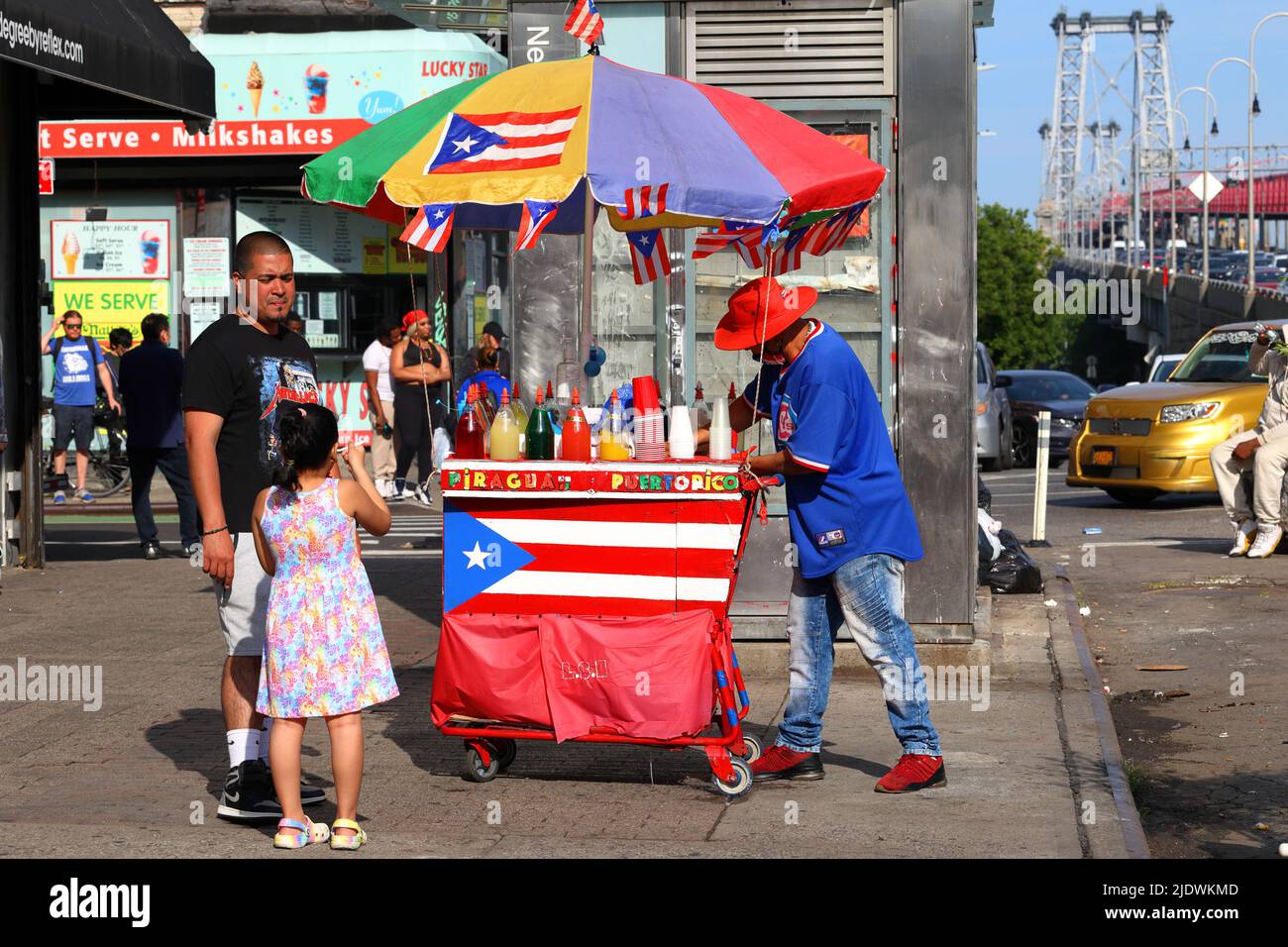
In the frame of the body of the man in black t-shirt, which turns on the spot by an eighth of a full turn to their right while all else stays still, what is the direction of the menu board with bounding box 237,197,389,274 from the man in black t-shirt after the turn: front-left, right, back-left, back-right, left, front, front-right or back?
back

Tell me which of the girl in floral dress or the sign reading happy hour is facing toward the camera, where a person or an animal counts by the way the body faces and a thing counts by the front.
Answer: the sign reading happy hour

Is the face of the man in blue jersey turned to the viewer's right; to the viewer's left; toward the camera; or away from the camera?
to the viewer's left

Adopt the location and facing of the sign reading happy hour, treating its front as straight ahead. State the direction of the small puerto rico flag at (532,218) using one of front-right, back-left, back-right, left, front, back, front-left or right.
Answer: front

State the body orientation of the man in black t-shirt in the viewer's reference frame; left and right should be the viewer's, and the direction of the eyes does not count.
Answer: facing the viewer and to the right of the viewer

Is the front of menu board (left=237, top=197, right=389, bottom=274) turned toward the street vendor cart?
yes

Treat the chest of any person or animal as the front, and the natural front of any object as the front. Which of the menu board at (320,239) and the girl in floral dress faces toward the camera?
the menu board

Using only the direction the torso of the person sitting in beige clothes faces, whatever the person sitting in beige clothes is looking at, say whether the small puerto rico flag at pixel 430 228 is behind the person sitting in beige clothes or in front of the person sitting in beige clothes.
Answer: in front

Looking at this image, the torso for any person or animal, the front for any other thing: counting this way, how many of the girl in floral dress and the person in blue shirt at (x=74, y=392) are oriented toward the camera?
1

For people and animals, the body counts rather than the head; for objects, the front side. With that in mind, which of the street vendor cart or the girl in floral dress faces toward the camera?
the street vendor cart

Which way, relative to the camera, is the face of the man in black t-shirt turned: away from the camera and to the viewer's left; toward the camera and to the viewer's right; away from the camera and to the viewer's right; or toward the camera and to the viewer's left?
toward the camera and to the viewer's right

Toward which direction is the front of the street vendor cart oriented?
toward the camera

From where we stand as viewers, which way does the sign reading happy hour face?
facing the viewer
